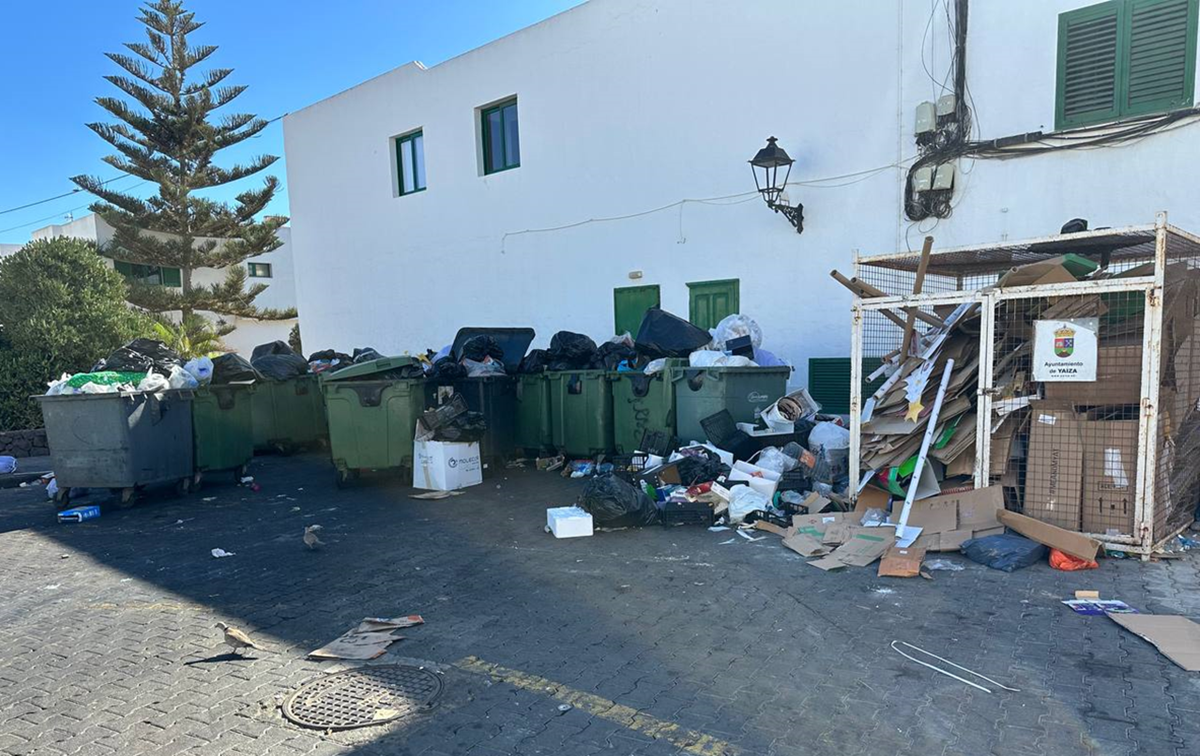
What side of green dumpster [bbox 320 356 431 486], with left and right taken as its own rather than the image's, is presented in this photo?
front

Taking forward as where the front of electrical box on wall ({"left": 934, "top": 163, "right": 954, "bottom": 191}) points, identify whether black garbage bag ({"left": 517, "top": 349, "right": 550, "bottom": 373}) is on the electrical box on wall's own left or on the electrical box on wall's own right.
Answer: on the electrical box on wall's own right

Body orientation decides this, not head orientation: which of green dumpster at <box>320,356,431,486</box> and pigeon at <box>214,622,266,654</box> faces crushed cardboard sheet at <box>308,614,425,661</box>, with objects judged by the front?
the green dumpster

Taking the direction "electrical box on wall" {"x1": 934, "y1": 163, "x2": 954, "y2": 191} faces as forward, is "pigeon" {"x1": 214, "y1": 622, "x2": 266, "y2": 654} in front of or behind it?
in front

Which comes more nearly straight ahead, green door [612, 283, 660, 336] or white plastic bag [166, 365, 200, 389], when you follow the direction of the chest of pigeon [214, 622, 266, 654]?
the white plastic bag

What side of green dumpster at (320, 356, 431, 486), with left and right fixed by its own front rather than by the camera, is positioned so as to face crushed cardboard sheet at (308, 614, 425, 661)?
front

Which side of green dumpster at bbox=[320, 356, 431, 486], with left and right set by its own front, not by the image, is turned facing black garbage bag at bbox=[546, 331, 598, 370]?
left

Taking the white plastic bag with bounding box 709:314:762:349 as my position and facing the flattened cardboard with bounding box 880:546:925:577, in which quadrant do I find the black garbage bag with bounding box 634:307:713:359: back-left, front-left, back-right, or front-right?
back-right

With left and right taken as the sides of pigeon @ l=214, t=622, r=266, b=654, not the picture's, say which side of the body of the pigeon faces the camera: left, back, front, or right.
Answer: left

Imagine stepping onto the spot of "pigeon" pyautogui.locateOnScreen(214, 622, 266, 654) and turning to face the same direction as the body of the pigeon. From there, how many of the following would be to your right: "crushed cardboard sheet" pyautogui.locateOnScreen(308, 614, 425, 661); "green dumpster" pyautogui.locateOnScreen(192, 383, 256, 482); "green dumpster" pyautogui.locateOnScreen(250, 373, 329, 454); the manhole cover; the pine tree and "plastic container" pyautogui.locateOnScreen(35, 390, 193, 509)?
4

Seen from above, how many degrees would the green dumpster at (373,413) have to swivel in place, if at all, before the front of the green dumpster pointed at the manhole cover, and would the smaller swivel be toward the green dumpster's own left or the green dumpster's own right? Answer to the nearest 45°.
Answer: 0° — it already faces it

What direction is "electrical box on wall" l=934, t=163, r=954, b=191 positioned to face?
toward the camera
